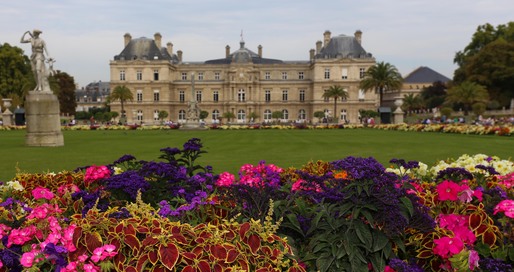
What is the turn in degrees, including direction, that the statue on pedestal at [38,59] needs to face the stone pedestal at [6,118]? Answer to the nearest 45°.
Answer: approximately 180°

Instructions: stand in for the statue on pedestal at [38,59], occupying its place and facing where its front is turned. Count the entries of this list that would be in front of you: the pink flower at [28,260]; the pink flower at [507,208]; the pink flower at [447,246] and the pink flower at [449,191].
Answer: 4

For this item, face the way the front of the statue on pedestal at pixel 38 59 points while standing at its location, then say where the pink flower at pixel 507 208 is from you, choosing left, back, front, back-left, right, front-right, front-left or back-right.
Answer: front

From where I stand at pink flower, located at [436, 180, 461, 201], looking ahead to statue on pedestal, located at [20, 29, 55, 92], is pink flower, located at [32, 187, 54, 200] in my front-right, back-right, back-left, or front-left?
front-left

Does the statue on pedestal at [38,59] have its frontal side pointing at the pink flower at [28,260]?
yes

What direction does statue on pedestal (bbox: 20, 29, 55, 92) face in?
toward the camera

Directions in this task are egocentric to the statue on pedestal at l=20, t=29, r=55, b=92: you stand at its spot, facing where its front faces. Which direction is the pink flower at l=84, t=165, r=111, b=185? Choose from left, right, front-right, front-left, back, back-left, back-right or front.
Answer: front

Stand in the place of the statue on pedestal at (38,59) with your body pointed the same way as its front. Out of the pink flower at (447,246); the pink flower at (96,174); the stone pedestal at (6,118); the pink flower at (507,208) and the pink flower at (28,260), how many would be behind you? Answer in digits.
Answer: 1

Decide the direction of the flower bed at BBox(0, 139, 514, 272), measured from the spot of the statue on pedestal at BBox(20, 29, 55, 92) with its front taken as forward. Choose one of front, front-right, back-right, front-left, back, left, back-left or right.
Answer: front

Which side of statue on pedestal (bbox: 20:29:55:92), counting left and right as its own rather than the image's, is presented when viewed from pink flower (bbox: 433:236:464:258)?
front

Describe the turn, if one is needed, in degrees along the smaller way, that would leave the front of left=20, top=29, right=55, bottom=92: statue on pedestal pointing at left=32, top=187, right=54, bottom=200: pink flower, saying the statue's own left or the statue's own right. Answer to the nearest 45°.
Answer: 0° — it already faces it

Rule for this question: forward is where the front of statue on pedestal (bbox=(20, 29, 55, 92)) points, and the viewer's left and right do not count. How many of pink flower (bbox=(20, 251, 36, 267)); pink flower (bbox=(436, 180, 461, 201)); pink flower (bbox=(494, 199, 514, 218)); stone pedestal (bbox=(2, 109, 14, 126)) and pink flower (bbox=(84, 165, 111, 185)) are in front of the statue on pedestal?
4
